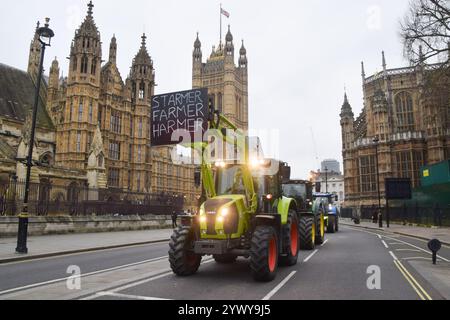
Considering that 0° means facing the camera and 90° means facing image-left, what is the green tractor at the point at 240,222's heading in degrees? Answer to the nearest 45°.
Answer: approximately 45°

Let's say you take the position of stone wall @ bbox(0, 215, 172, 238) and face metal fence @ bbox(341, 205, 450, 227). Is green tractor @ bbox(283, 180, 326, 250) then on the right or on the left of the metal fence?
right

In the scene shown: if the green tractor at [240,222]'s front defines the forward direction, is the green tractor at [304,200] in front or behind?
behind

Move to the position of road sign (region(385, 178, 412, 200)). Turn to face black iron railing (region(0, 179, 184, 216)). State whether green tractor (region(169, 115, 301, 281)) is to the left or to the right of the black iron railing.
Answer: left

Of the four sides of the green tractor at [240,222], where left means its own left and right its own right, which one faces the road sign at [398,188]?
back

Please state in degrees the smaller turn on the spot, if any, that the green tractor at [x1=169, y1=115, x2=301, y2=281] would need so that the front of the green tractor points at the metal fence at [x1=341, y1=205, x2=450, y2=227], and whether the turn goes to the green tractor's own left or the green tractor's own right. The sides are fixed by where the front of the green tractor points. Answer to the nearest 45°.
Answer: approximately 180°

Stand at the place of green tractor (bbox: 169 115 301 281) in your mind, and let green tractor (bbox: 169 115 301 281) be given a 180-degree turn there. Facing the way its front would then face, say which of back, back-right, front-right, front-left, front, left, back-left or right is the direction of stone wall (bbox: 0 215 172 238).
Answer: left
